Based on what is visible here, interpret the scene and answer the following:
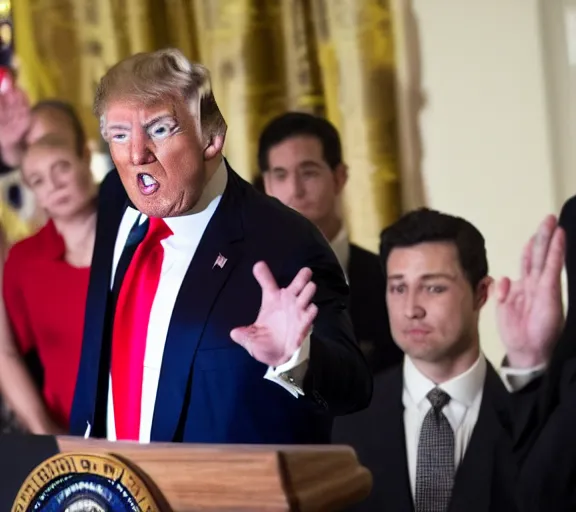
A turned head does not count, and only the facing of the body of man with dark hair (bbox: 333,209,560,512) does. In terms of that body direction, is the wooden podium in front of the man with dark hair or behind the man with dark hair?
in front

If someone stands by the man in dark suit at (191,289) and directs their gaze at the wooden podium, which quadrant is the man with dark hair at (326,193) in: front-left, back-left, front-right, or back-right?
back-left

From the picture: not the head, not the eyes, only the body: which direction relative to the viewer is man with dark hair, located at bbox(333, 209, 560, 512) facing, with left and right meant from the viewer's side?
facing the viewer

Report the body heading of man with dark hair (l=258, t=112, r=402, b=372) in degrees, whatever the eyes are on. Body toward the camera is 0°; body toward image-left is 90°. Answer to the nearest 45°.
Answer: approximately 45°

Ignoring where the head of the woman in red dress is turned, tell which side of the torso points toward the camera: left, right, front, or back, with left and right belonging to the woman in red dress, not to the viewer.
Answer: front

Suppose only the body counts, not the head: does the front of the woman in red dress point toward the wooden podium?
yes

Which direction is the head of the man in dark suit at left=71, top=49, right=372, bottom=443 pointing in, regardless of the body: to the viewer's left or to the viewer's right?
to the viewer's left

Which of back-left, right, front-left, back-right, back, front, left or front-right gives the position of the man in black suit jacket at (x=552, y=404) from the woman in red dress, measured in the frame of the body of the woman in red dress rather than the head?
front-left

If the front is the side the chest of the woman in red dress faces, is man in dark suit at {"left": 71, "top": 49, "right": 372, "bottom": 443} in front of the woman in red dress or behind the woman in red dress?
in front

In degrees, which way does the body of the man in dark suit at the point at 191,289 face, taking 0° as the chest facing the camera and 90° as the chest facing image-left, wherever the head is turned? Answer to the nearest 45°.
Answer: approximately 45°

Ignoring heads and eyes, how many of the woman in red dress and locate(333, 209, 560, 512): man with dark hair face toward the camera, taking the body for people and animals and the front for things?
2

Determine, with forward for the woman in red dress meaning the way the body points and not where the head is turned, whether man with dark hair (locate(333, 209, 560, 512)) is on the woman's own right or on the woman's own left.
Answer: on the woman's own left
